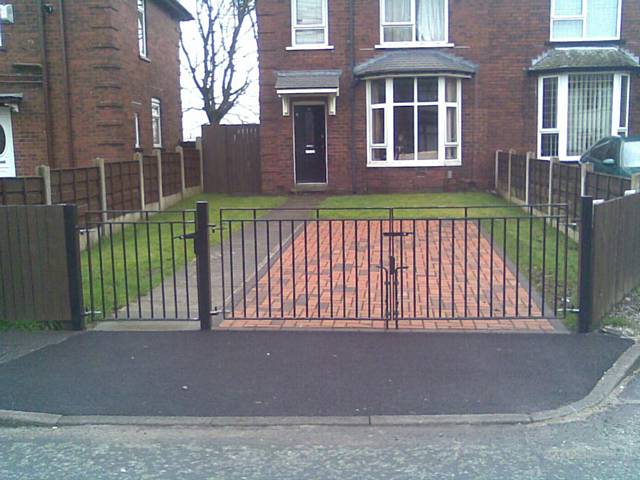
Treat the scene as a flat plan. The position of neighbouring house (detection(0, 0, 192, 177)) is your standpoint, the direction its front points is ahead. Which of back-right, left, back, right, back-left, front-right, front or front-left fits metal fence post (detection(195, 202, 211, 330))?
front

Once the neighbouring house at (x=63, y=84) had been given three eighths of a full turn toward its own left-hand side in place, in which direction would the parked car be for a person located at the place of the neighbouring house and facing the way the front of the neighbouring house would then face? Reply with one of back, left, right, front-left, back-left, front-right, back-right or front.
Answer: right

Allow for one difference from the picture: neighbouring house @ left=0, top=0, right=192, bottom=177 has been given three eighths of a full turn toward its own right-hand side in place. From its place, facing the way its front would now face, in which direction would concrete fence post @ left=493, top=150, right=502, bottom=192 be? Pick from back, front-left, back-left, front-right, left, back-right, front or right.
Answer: back-right

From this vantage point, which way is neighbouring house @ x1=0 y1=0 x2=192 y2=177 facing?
toward the camera

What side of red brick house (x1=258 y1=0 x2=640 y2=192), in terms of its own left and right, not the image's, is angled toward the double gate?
front

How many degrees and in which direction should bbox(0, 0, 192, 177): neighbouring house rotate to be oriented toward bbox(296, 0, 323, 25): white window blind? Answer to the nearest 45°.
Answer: approximately 90° to its left

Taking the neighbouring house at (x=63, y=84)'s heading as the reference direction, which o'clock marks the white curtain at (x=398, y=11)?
The white curtain is roughly at 9 o'clock from the neighbouring house.

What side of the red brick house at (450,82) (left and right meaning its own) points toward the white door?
right

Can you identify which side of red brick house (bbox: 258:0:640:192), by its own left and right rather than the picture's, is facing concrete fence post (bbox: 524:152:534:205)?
front

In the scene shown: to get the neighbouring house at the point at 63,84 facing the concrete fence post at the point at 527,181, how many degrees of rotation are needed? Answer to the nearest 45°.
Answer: approximately 45° to its left

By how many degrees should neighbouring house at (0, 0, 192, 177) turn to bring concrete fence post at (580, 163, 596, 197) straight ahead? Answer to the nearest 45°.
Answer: approximately 45° to its left

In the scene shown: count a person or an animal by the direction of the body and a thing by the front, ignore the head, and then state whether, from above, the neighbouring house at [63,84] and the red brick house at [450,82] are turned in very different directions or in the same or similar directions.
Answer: same or similar directions

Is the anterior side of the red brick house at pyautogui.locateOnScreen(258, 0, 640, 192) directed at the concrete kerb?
yes

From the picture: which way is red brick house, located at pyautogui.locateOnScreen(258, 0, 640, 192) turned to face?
toward the camera

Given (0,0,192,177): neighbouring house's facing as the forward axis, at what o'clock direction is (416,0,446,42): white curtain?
The white curtain is roughly at 9 o'clock from the neighbouring house.

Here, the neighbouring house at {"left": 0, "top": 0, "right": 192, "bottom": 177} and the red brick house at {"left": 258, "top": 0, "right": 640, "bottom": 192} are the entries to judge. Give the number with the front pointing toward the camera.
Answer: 2

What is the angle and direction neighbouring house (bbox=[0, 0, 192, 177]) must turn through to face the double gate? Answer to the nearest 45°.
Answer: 0° — it already faces it

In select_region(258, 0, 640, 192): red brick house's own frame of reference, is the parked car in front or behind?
in front
